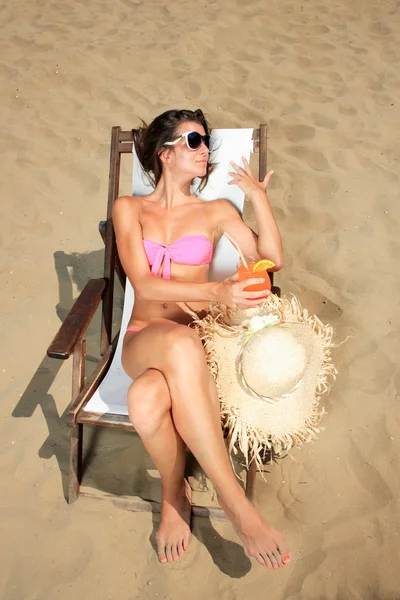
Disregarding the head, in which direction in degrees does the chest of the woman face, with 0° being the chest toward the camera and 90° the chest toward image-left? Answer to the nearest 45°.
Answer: approximately 0°
